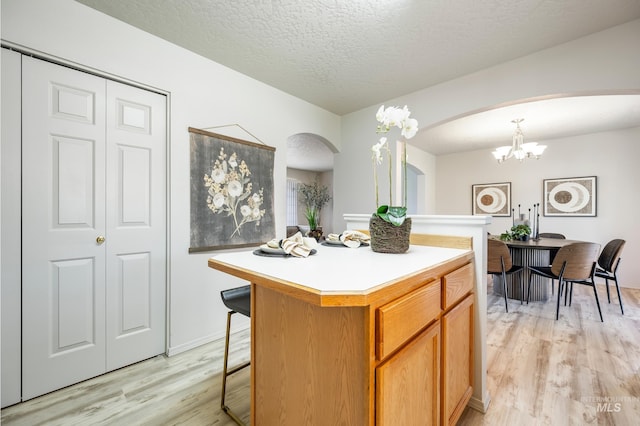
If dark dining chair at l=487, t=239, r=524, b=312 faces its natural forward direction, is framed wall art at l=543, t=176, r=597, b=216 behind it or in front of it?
in front

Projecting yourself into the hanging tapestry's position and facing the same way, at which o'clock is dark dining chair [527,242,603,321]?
The dark dining chair is roughly at 11 o'clock from the hanging tapestry.

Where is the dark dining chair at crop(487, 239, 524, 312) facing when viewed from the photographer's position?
facing away from the viewer and to the right of the viewer

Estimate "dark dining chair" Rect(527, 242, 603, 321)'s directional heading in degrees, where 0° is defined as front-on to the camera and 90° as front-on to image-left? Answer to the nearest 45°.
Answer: approximately 135°

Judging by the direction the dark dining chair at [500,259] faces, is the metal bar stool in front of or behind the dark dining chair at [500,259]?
behind

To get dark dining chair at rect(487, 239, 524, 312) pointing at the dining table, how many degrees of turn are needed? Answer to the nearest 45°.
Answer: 0° — it already faces it

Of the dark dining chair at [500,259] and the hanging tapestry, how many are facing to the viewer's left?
0

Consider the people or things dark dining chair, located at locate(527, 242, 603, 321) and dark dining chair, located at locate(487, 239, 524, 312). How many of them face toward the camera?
0

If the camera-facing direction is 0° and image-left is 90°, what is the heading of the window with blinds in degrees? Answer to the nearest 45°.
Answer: approximately 315°

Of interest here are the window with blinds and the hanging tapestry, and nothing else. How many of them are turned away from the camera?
0
